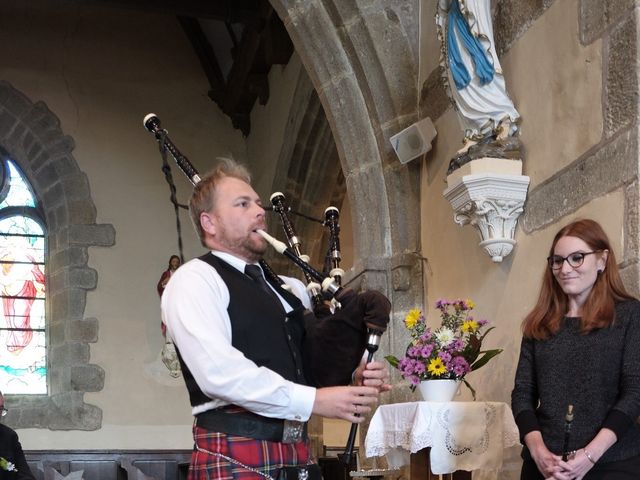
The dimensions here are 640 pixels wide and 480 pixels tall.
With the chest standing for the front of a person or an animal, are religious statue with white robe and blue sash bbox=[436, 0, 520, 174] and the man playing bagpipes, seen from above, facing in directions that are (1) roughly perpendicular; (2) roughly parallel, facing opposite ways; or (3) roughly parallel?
roughly perpendicular

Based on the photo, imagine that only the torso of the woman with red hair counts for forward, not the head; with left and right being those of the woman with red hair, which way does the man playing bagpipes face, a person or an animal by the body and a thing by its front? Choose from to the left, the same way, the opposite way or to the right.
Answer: to the left

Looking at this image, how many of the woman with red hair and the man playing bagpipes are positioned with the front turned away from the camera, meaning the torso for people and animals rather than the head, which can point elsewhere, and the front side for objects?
0

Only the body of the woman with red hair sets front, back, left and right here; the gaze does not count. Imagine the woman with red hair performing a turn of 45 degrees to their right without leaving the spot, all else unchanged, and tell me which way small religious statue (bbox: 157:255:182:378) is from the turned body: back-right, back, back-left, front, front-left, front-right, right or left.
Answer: front-right

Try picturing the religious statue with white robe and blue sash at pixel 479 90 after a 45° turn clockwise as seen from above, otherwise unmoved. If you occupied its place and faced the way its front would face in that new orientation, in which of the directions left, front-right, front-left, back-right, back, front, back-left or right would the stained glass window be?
front-right

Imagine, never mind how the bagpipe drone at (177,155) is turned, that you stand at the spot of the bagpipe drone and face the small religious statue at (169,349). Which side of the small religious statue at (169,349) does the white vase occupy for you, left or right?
right

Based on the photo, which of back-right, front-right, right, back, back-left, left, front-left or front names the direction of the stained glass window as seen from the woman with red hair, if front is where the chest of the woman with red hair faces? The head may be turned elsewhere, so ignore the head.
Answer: right

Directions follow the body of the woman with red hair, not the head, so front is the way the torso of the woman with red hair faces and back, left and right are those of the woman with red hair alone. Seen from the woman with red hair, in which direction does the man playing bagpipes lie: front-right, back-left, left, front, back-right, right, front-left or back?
front

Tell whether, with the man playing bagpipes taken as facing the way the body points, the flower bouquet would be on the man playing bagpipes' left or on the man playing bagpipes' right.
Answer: on the man playing bagpipes' left

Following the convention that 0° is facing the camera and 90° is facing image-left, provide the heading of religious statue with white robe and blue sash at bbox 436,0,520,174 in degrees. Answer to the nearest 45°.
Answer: approximately 45°
